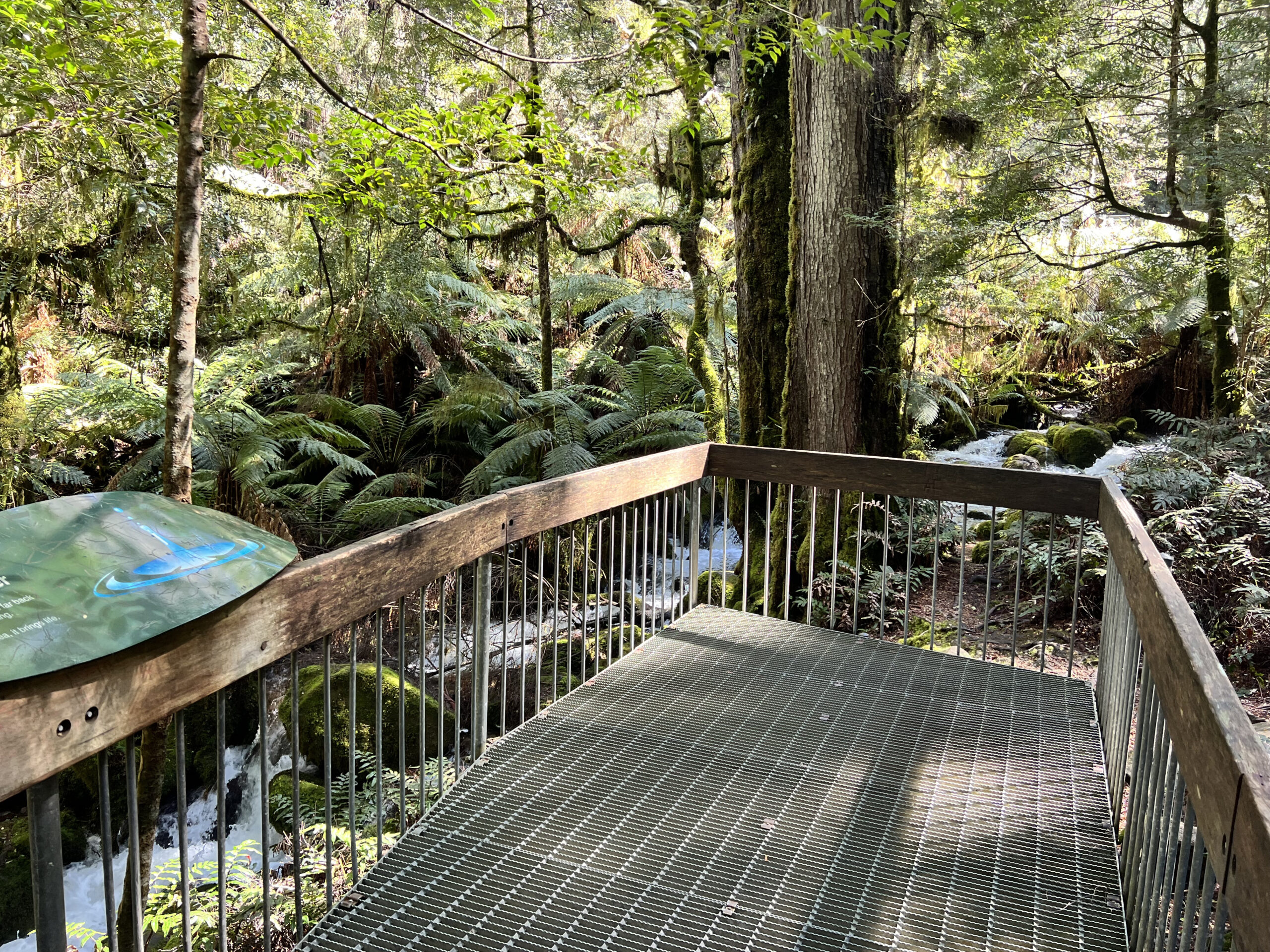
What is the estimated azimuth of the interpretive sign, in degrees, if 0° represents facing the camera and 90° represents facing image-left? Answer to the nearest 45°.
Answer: approximately 315°

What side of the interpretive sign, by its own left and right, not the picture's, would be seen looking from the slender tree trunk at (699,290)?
left

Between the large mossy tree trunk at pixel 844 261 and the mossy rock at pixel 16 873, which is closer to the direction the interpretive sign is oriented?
the large mossy tree trunk

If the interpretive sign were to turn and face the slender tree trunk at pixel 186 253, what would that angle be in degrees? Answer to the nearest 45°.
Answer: approximately 135° to its left

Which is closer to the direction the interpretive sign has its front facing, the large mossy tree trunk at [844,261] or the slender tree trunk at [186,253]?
the large mossy tree trunk

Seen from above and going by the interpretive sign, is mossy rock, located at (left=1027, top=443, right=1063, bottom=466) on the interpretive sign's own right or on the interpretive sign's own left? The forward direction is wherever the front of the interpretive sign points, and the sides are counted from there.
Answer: on the interpretive sign's own left

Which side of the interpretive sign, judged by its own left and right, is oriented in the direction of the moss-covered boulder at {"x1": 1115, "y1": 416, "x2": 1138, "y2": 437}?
left

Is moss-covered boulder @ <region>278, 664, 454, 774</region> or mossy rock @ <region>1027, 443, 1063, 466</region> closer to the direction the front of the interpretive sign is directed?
the mossy rock
